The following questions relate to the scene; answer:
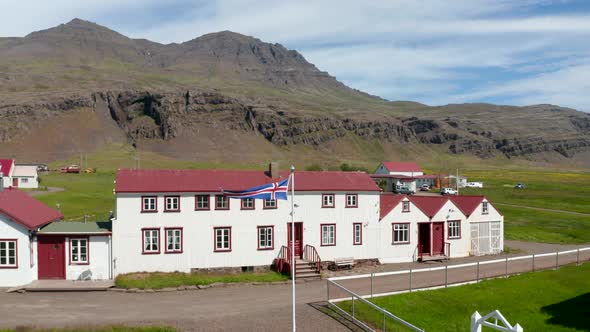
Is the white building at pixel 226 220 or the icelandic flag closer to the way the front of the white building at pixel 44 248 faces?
the icelandic flag

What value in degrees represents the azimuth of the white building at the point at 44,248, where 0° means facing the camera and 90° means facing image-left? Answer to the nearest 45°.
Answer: approximately 0°

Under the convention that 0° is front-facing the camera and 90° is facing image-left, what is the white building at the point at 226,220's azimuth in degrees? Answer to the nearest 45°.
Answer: approximately 0°

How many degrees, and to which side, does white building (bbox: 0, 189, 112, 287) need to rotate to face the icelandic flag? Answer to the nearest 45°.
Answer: approximately 45° to its left

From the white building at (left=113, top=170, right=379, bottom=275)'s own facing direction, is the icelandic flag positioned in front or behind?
in front

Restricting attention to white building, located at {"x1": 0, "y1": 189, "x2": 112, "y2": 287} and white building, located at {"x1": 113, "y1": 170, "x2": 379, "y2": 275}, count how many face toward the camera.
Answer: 2

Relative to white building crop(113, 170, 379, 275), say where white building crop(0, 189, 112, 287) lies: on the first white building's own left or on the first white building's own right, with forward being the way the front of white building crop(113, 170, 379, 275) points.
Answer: on the first white building's own right

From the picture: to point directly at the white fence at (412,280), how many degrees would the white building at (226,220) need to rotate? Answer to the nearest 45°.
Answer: approximately 45° to its left

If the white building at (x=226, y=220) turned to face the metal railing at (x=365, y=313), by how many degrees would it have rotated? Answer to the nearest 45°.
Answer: approximately 45° to its left
